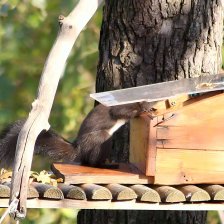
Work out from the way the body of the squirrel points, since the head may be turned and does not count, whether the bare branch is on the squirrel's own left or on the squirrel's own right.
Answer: on the squirrel's own right

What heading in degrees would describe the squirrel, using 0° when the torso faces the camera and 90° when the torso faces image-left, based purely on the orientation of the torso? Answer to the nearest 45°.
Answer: approximately 270°
